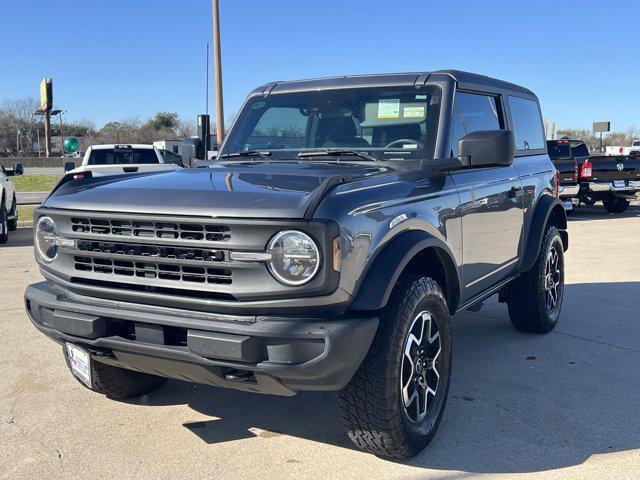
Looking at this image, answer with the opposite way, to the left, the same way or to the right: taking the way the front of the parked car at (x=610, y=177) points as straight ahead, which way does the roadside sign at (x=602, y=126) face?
the opposite way

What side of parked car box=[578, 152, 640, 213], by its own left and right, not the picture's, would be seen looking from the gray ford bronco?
back

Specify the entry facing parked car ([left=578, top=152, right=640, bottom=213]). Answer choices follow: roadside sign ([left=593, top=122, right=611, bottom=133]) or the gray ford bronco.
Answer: the roadside sign

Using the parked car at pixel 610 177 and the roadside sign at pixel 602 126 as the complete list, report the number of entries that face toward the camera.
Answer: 1

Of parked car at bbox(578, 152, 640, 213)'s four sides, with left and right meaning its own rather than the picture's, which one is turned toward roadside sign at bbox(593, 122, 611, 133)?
front

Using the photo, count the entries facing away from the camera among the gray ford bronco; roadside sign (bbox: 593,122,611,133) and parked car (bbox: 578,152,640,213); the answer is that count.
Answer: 1

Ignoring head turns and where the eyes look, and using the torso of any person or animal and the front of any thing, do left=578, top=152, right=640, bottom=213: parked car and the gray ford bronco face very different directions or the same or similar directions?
very different directions

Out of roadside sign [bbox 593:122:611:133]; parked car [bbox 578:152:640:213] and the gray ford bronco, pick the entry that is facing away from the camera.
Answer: the parked car

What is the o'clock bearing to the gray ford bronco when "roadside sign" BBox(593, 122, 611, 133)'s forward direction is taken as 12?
The gray ford bronco is roughly at 12 o'clock from the roadside sign.

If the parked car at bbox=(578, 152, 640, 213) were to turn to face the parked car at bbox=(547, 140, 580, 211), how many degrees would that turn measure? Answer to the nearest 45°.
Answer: approximately 135° to its left

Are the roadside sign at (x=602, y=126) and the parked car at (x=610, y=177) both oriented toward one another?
yes

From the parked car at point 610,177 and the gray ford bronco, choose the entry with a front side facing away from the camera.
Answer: the parked car

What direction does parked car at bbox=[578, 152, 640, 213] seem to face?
away from the camera

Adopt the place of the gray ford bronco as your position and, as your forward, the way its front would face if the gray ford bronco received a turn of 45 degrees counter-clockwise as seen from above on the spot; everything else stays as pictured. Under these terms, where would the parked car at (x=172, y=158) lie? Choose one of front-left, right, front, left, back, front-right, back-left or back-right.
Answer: back
